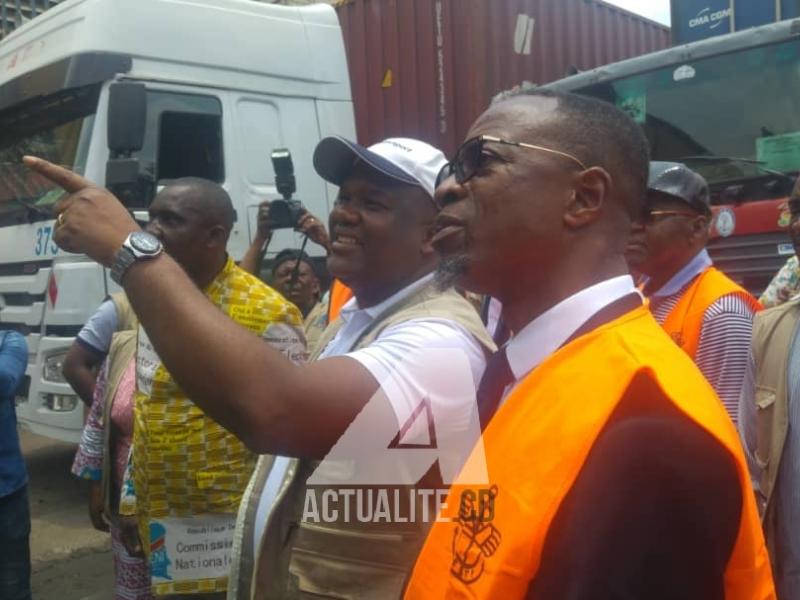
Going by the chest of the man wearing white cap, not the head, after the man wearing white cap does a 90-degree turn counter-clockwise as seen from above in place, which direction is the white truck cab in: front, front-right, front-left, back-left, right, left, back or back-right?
back-left

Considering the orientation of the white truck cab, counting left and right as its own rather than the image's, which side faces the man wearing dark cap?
left

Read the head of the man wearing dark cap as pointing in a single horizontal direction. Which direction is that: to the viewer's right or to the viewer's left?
to the viewer's left

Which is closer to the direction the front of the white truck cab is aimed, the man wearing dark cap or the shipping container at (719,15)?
the man wearing dark cap

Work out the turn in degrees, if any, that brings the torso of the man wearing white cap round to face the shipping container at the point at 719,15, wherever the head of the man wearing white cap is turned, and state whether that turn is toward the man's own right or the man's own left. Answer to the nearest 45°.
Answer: approximately 180°

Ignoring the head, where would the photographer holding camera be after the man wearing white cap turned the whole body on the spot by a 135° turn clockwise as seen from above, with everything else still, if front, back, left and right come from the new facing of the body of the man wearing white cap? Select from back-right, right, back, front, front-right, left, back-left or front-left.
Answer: front

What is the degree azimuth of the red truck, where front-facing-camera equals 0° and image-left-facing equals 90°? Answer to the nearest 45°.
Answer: approximately 45°

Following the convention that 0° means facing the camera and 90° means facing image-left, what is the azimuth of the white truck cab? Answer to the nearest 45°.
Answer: approximately 45°

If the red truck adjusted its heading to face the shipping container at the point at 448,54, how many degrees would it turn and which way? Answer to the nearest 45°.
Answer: approximately 90° to its right

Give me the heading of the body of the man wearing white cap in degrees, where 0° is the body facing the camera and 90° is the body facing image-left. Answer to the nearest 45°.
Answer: approximately 45°
